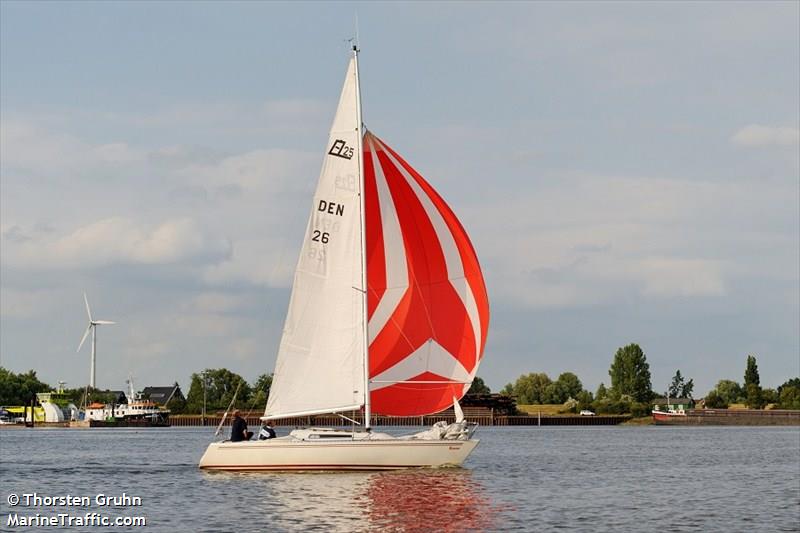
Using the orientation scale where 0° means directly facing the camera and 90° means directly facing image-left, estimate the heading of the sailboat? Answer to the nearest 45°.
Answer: approximately 270°
